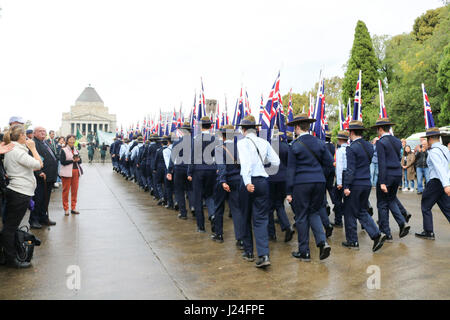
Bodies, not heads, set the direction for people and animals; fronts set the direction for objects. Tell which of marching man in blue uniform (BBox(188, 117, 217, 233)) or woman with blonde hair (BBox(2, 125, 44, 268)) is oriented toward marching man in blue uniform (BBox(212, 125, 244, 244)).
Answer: the woman with blonde hair

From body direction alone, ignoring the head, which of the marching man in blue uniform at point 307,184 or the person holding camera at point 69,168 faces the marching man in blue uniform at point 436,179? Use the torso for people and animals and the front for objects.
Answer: the person holding camera

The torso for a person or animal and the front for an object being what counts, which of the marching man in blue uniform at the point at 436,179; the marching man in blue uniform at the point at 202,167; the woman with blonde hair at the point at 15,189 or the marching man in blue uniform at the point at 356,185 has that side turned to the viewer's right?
the woman with blonde hair

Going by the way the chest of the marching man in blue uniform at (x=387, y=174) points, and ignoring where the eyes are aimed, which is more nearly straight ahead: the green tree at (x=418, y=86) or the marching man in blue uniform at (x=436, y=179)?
the green tree

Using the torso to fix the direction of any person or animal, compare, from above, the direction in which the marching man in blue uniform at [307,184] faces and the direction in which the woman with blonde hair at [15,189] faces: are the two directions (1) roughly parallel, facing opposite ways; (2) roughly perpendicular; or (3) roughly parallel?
roughly perpendicular

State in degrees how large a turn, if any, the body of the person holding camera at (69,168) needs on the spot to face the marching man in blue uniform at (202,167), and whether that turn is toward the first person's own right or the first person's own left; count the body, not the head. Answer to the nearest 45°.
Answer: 0° — they already face them

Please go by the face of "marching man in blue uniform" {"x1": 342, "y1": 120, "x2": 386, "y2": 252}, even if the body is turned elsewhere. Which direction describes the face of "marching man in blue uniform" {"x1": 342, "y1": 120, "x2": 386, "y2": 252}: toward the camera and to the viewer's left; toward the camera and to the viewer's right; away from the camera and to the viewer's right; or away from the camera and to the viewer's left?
away from the camera and to the viewer's left

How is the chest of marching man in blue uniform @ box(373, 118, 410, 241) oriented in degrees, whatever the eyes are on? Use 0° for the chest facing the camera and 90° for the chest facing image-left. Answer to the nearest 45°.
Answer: approximately 135°

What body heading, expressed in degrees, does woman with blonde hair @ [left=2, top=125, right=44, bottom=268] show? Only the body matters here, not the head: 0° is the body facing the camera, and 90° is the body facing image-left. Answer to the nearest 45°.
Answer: approximately 270°

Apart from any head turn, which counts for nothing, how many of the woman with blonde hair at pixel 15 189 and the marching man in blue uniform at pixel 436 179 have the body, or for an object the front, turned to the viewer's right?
1

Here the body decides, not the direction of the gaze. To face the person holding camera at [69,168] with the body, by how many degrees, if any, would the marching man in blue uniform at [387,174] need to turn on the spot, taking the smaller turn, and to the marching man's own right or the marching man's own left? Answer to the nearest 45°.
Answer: approximately 45° to the marching man's own left

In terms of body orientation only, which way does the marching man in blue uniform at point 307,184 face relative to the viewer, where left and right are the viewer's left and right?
facing away from the viewer and to the left of the viewer

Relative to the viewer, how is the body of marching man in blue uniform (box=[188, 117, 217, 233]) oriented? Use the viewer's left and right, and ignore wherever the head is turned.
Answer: facing away from the viewer
